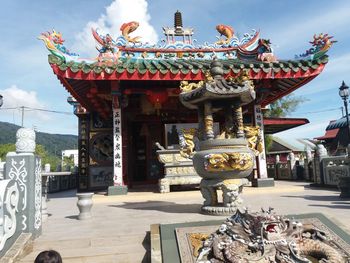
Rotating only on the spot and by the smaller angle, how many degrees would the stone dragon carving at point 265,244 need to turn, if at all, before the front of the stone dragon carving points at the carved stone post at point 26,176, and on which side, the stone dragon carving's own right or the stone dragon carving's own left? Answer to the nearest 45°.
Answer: approximately 90° to the stone dragon carving's own right

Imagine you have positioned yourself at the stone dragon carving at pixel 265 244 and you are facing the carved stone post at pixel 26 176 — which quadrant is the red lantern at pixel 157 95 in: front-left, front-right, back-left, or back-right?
front-right

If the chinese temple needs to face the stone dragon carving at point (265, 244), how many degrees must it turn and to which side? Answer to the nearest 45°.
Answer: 0° — it already faces it

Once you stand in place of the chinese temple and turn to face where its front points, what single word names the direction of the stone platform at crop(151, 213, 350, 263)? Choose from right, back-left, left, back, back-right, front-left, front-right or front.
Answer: front

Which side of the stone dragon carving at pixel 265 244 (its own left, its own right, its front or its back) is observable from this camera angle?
front

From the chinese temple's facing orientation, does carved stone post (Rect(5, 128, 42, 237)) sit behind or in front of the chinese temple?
in front

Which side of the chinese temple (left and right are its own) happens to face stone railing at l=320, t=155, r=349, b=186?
left

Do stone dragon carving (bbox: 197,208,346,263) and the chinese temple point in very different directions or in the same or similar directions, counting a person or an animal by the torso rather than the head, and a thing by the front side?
same or similar directions

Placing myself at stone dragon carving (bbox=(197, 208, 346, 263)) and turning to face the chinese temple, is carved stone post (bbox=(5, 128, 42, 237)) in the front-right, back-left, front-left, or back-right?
front-left

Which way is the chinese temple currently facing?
toward the camera

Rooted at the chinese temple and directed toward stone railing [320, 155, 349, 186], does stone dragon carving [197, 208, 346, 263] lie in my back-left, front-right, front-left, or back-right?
front-right

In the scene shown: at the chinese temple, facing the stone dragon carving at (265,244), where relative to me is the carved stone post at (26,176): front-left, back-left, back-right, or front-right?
front-right

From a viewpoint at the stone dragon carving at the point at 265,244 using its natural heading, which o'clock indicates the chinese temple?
The chinese temple is roughly at 5 o'clock from the stone dragon carving.
